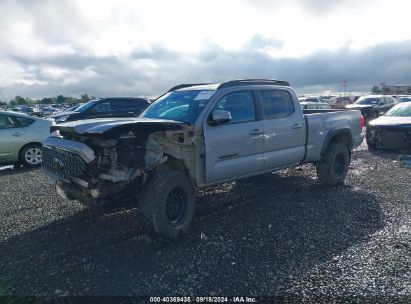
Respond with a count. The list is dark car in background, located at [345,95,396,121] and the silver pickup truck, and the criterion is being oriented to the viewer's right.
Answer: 0

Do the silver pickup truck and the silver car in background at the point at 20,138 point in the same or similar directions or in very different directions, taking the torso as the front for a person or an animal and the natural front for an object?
same or similar directions

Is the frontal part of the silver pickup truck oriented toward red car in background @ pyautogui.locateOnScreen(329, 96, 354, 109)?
no

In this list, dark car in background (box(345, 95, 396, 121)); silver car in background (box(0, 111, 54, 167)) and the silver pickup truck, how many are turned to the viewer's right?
0

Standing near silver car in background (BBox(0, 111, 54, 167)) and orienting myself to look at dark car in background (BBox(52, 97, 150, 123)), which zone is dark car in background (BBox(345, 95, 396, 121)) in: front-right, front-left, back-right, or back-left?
front-right

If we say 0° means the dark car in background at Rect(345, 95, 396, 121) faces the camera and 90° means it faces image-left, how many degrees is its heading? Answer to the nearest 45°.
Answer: approximately 45°

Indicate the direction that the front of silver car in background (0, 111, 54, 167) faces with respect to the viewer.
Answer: facing to the left of the viewer

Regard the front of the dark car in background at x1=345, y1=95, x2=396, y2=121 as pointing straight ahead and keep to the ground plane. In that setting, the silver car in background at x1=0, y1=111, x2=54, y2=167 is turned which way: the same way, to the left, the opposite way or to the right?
the same way

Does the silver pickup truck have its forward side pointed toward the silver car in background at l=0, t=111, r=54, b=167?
no

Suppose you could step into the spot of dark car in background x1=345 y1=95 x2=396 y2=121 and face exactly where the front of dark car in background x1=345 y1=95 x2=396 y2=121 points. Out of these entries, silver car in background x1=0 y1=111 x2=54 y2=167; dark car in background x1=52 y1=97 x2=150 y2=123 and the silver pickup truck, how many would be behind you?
0

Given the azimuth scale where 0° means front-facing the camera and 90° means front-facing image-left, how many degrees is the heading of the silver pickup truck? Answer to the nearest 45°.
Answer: approximately 45°

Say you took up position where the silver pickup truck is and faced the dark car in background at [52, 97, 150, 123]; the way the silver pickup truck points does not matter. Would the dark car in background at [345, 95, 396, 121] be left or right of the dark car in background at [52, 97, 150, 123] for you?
right
